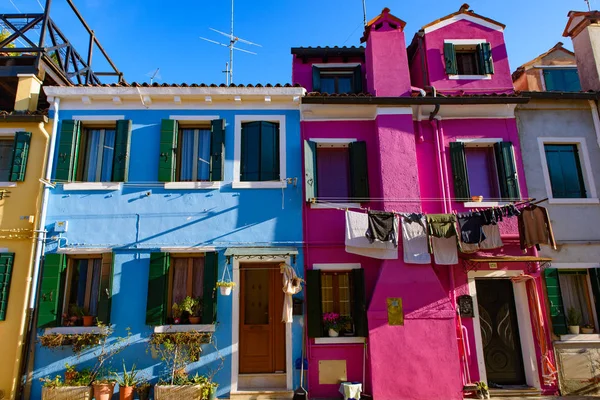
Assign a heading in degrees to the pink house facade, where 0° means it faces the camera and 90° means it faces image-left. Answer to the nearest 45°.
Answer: approximately 0°

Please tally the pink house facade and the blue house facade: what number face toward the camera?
2

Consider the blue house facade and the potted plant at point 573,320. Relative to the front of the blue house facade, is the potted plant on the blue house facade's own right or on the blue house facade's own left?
on the blue house facade's own left

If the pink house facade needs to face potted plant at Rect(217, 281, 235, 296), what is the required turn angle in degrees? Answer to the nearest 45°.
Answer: approximately 45° to its right

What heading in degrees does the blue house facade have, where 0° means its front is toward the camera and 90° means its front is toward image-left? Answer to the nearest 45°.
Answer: approximately 0°

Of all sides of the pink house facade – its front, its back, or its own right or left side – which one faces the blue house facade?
right

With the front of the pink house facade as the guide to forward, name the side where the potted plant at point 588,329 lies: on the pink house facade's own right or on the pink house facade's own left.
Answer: on the pink house facade's own left

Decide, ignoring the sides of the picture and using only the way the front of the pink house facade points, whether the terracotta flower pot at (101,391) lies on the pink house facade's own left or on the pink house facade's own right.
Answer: on the pink house facade's own right

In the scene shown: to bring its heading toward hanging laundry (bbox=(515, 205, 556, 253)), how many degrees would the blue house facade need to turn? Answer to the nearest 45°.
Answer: approximately 45° to its left
